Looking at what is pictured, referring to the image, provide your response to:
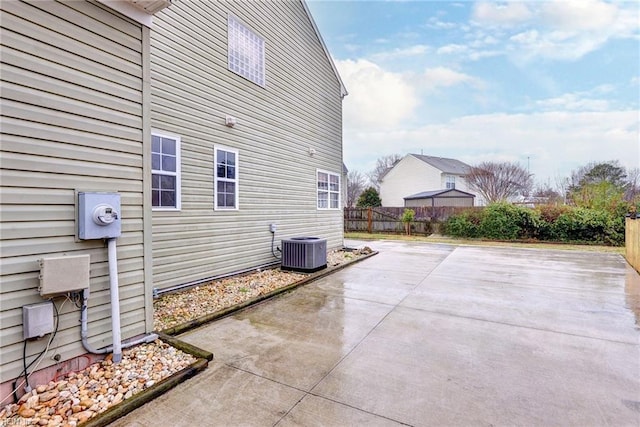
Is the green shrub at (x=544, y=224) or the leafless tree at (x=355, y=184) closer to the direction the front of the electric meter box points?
the green shrub

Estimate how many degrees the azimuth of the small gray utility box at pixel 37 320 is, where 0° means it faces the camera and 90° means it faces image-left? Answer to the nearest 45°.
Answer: approximately 315°

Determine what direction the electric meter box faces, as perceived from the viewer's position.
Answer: facing the viewer and to the right of the viewer

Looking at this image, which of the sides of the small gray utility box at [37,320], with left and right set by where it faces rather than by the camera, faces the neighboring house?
left

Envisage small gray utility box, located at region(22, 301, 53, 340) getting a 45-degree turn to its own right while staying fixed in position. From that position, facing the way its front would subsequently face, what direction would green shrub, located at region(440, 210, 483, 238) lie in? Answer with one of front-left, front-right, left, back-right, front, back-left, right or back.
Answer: left

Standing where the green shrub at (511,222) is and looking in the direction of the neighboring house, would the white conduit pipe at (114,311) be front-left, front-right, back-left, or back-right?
back-left

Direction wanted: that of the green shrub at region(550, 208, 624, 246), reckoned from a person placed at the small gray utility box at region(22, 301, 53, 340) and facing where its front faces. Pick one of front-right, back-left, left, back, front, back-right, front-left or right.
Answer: front-left

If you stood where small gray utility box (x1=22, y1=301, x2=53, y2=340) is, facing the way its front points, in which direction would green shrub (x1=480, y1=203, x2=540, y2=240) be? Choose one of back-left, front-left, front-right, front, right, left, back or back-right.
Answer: front-left

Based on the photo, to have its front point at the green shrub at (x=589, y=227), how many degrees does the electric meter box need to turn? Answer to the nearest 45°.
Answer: approximately 45° to its left

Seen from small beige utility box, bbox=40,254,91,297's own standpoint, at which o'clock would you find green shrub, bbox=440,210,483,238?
The green shrub is roughly at 10 o'clock from the small beige utility box.

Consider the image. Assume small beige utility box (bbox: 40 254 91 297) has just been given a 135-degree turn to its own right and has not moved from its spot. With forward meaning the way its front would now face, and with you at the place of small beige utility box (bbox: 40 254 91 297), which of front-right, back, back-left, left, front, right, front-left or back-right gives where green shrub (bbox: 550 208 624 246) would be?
back

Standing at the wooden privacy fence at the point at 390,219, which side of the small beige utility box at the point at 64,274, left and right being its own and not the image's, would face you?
left

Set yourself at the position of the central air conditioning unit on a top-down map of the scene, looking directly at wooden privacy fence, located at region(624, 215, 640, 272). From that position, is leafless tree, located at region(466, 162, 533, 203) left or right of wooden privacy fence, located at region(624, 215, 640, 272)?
left

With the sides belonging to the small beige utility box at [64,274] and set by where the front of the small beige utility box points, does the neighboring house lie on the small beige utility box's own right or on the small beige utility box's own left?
on the small beige utility box's own left
